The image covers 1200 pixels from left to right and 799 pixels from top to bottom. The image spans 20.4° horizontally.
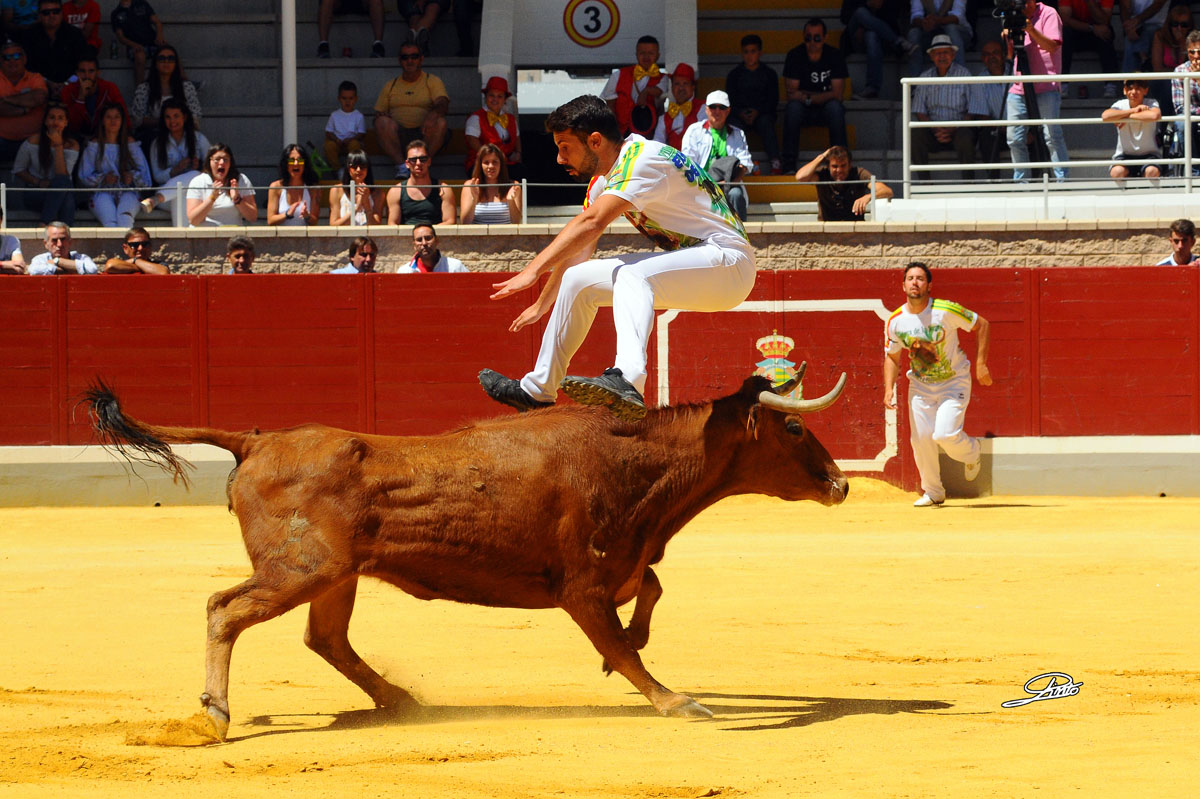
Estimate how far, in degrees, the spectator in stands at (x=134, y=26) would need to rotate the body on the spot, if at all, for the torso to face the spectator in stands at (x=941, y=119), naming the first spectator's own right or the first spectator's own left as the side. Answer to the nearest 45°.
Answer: approximately 45° to the first spectator's own left

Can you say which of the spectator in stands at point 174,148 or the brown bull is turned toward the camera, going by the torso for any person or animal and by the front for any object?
the spectator in stands

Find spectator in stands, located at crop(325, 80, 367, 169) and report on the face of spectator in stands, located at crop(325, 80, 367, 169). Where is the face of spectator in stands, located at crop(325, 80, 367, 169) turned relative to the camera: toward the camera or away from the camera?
toward the camera

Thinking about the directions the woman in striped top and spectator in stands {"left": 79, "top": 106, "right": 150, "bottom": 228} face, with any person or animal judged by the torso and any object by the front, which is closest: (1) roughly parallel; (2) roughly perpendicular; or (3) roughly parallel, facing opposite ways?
roughly parallel

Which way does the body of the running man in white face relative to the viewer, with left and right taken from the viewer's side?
facing the viewer and to the left of the viewer

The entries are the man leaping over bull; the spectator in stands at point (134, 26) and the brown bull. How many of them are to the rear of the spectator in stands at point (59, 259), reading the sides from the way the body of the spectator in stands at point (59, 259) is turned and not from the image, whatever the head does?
1

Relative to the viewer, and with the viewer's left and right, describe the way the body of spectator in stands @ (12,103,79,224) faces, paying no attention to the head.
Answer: facing the viewer

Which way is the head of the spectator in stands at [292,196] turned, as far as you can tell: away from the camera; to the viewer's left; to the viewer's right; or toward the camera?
toward the camera

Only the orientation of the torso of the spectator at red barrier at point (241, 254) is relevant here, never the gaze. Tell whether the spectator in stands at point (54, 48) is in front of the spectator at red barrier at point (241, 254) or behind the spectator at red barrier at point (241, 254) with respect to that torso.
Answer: behind

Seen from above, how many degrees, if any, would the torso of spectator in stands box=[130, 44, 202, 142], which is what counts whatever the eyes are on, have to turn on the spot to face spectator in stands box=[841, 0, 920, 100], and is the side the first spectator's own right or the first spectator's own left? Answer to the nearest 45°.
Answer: approximately 90° to the first spectator's own left

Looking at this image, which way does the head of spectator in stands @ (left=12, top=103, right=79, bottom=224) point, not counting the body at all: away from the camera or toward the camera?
toward the camera

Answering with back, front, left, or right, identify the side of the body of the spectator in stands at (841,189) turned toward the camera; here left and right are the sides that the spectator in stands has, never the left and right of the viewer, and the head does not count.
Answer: front

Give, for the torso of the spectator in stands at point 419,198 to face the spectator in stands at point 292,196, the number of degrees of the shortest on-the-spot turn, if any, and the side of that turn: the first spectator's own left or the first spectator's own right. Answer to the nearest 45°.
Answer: approximately 90° to the first spectator's own right

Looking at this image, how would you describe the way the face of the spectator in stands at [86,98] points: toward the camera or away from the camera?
toward the camera
